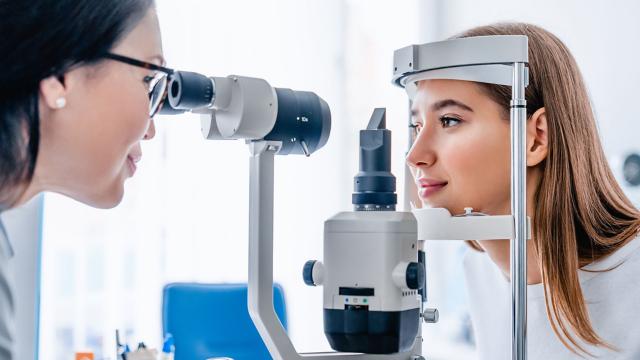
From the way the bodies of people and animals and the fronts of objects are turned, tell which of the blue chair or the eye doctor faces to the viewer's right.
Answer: the eye doctor

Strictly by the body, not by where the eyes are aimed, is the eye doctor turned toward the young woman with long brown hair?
yes

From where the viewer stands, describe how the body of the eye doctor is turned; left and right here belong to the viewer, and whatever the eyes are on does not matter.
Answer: facing to the right of the viewer

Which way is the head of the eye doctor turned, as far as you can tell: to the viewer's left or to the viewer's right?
to the viewer's right

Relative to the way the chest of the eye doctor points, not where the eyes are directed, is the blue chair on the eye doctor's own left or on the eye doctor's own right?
on the eye doctor's own left
